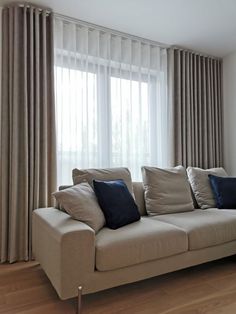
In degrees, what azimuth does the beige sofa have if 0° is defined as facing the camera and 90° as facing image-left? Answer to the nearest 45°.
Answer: approximately 315°

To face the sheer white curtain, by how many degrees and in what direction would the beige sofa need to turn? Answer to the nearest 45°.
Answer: approximately 135° to its left

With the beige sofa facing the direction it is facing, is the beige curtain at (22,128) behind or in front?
behind
